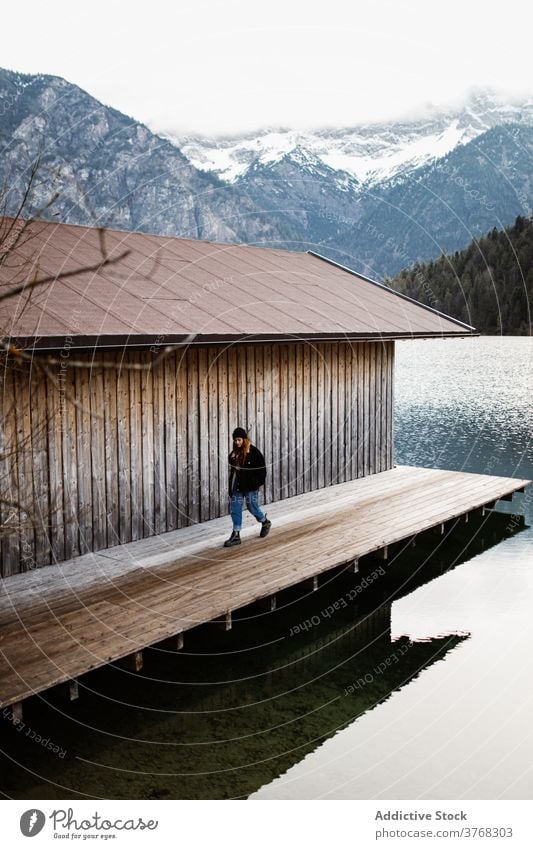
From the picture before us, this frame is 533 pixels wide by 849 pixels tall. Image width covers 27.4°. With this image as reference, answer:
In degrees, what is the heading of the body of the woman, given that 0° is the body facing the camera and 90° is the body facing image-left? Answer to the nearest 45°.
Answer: approximately 45°
